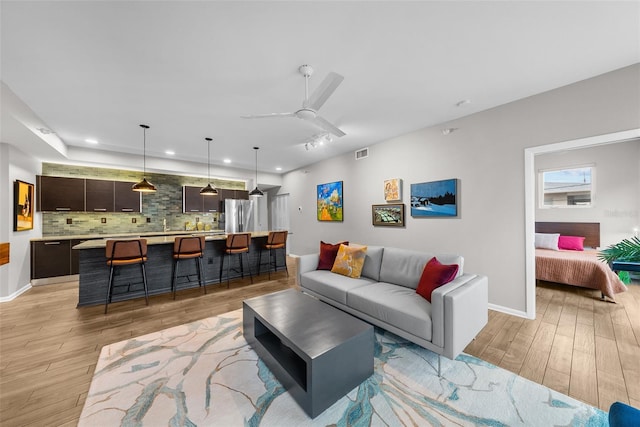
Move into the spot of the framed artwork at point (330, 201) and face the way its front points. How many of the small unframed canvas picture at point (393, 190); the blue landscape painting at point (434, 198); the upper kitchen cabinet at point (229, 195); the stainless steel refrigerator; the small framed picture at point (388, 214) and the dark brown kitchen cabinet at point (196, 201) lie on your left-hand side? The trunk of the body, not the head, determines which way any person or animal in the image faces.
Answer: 3

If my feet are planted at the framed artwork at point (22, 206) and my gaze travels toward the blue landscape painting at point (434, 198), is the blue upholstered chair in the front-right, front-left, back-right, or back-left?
front-right

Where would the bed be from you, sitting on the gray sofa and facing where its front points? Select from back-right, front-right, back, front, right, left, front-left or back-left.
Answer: back

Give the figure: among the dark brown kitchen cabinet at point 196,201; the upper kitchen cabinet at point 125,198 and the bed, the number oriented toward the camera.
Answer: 3

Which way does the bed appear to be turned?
toward the camera

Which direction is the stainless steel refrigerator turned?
toward the camera

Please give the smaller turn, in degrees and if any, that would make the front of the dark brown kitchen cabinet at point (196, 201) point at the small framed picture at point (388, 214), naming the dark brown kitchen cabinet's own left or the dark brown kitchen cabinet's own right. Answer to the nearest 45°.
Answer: approximately 45° to the dark brown kitchen cabinet's own left

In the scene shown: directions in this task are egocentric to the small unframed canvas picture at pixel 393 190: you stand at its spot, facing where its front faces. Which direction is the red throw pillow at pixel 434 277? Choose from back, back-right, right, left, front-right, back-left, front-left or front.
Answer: front-left

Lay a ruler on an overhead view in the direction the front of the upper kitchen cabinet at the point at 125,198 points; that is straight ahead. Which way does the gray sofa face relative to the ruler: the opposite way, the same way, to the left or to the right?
to the right

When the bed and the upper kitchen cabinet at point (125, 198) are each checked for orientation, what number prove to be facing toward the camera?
2

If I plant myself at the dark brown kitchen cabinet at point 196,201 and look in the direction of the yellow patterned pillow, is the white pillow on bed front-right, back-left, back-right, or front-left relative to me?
front-left

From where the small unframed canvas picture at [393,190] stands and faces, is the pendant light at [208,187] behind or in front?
in front

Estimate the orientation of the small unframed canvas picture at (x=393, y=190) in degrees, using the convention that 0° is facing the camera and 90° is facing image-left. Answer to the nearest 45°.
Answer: approximately 45°

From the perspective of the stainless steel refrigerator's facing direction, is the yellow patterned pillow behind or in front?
in front

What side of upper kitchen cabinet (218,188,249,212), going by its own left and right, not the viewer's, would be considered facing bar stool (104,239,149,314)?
front

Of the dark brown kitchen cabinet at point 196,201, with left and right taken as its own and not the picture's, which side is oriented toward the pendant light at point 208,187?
front

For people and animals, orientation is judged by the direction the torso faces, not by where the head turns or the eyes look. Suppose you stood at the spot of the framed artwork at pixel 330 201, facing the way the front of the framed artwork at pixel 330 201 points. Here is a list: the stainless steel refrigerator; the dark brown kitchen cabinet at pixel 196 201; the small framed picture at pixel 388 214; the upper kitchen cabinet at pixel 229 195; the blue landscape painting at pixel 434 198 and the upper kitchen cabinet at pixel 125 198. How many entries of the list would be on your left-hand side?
2

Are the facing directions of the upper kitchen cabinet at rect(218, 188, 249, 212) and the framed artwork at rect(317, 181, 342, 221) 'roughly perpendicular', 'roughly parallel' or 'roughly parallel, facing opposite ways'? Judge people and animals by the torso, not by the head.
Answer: roughly perpendicular

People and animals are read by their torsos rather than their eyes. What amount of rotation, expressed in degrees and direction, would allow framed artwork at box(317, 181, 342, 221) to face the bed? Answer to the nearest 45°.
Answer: approximately 90° to its left
